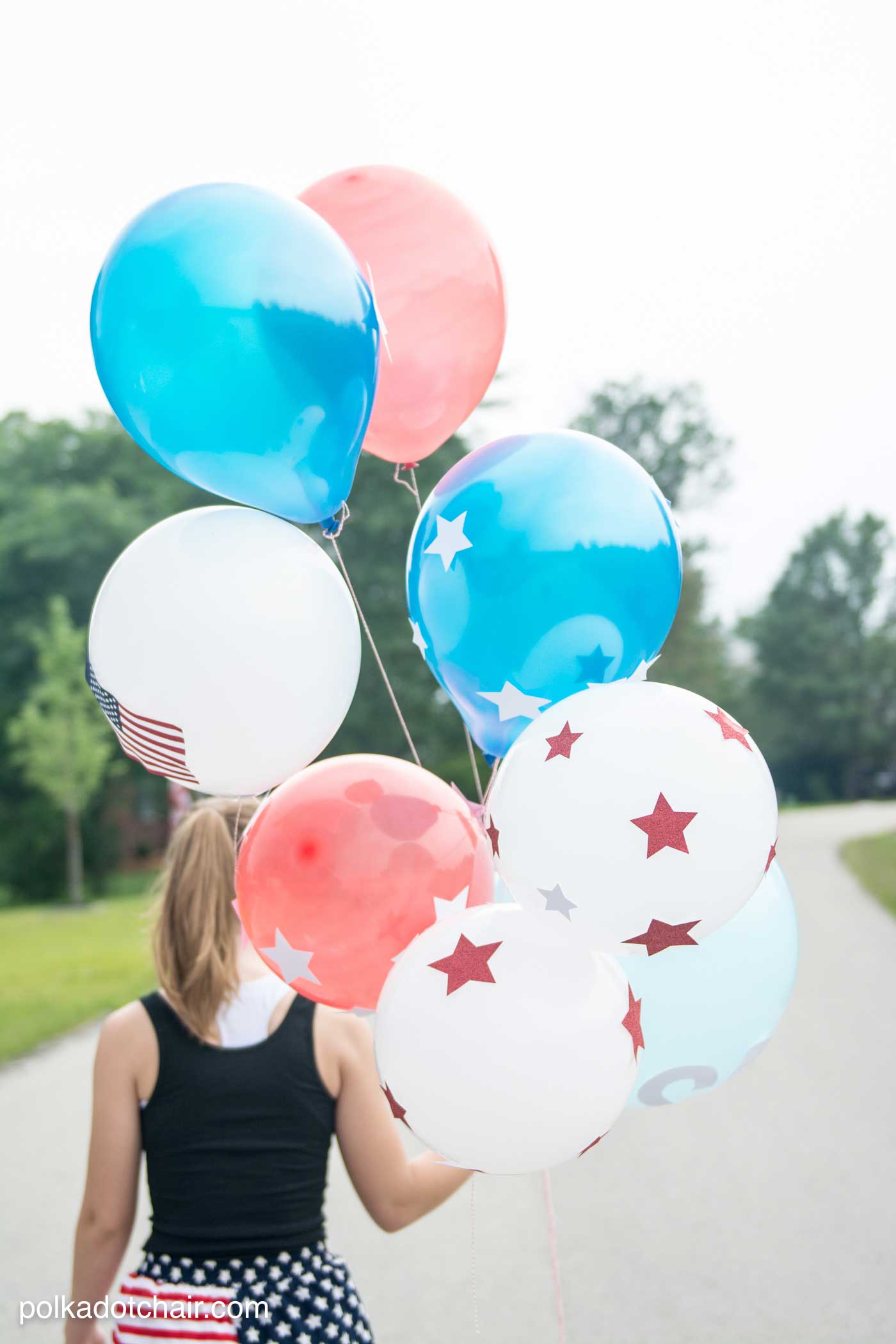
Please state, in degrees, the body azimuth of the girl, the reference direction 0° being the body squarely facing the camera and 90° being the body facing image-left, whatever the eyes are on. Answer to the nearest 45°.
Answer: approximately 180°

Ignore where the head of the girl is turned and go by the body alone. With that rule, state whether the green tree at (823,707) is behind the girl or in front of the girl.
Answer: in front

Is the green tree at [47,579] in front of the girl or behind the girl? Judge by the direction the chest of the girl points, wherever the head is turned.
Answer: in front

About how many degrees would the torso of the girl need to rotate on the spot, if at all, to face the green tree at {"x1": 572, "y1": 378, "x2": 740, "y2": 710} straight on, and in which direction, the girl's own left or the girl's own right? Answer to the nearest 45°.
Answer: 0° — they already face it

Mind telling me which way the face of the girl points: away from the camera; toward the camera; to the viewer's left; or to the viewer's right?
away from the camera
